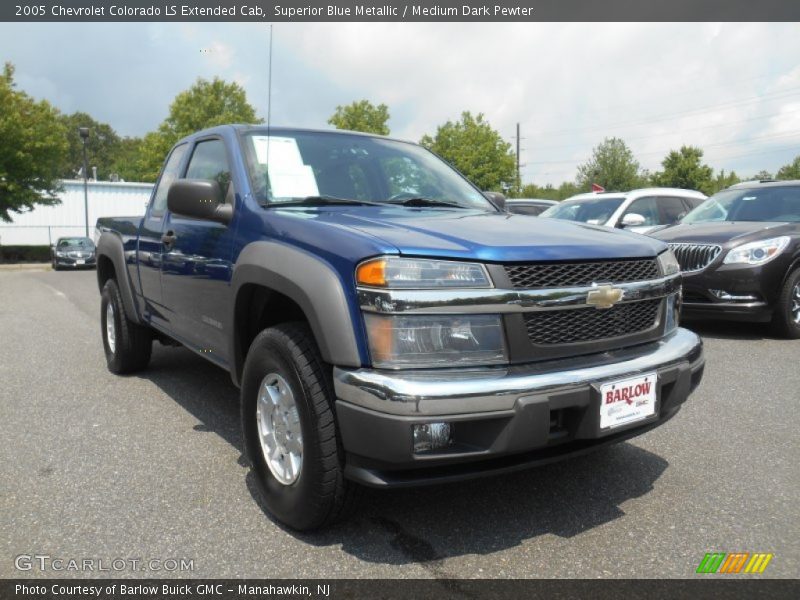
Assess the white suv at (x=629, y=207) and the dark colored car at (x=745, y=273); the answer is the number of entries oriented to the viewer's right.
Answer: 0

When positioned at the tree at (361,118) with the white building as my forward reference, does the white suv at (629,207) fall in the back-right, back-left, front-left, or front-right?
back-left

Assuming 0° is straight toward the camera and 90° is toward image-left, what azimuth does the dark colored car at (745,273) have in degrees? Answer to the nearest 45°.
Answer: approximately 45°

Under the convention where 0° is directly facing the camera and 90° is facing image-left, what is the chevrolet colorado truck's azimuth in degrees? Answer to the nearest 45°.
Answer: approximately 315°

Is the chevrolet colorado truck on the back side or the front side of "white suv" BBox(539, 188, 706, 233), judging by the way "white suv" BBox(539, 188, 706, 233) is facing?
on the front side

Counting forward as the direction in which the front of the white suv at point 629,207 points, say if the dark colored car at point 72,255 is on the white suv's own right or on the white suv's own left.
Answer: on the white suv's own right

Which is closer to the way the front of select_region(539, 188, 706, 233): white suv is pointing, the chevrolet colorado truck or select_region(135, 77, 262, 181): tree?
the chevrolet colorado truck

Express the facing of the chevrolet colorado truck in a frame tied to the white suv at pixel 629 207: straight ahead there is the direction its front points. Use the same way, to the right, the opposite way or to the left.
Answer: to the left

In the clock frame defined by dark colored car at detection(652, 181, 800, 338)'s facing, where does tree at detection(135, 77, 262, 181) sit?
The tree is roughly at 3 o'clock from the dark colored car.

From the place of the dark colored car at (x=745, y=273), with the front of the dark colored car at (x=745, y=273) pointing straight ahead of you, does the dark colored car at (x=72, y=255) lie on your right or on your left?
on your right

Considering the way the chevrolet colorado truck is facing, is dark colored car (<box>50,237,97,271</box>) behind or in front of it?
behind

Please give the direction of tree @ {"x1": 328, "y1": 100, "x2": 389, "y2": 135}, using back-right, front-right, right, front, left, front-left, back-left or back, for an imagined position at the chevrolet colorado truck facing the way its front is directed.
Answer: back-left

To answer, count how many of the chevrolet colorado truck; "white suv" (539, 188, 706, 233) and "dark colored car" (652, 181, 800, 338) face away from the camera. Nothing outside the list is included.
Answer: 0

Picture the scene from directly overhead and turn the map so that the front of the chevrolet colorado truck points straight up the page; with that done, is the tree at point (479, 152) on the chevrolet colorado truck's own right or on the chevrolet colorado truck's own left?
on the chevrolet colorado truck's own left
